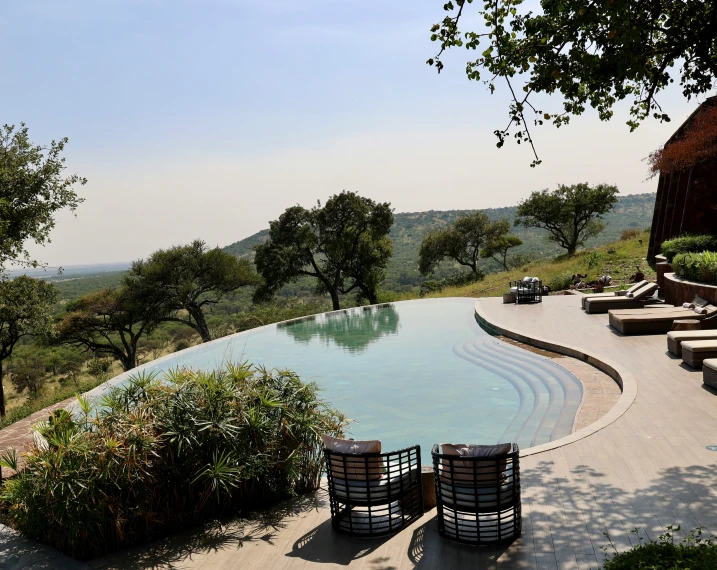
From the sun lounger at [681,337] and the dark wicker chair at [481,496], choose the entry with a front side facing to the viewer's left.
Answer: the sun lounger

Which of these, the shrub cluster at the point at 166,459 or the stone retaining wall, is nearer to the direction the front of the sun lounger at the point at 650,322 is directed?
the shrub cluster

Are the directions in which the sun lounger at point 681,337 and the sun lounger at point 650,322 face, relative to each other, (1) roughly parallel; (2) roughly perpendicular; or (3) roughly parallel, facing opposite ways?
roughly parallel

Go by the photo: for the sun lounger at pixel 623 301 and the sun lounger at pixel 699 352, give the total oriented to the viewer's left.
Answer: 2

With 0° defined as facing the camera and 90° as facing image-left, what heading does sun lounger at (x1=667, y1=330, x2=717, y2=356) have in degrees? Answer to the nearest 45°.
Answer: approximately 90°

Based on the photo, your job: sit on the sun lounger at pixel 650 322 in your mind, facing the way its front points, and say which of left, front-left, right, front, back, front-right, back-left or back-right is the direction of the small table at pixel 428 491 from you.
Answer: left

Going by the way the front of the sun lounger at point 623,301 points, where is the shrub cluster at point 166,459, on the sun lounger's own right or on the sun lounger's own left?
on the sun lounger's own left

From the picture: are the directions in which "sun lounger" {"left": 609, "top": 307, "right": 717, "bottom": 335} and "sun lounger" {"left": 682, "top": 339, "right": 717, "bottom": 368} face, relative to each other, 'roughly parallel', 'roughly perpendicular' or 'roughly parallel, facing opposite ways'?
roughly parallel

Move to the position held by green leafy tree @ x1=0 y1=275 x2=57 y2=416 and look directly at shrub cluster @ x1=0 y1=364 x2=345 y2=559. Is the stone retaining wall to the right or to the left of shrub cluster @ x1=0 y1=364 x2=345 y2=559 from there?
left

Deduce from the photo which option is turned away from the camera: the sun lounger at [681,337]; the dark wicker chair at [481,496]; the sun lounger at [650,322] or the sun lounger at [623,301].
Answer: the dark wicker chair

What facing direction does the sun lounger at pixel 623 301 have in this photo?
to the viewer's left

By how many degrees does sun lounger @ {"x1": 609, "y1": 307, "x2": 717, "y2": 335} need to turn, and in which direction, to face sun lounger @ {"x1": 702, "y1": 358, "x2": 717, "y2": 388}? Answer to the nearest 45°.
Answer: approximately 90° to its left

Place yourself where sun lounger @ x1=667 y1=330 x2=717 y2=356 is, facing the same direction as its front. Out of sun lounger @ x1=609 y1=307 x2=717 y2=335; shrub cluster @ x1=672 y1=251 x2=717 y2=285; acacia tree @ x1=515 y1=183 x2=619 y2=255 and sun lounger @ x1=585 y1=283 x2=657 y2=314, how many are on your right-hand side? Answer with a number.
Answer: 4

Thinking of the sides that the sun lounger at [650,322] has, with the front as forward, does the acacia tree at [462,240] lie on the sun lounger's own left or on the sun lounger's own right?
on the sun lounger's own right

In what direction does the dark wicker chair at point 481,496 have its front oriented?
away from the camera

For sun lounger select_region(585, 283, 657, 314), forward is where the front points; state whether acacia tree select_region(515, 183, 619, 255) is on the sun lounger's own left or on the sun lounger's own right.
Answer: on the sun lounger's own right

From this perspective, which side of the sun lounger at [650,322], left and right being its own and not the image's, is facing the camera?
left

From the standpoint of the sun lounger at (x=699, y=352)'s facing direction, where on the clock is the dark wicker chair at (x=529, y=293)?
The dark wicker chair is roughly at 2 o'clock from the sun lounger.

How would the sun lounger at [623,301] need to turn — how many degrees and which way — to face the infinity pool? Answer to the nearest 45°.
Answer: approximately 45° to its left
